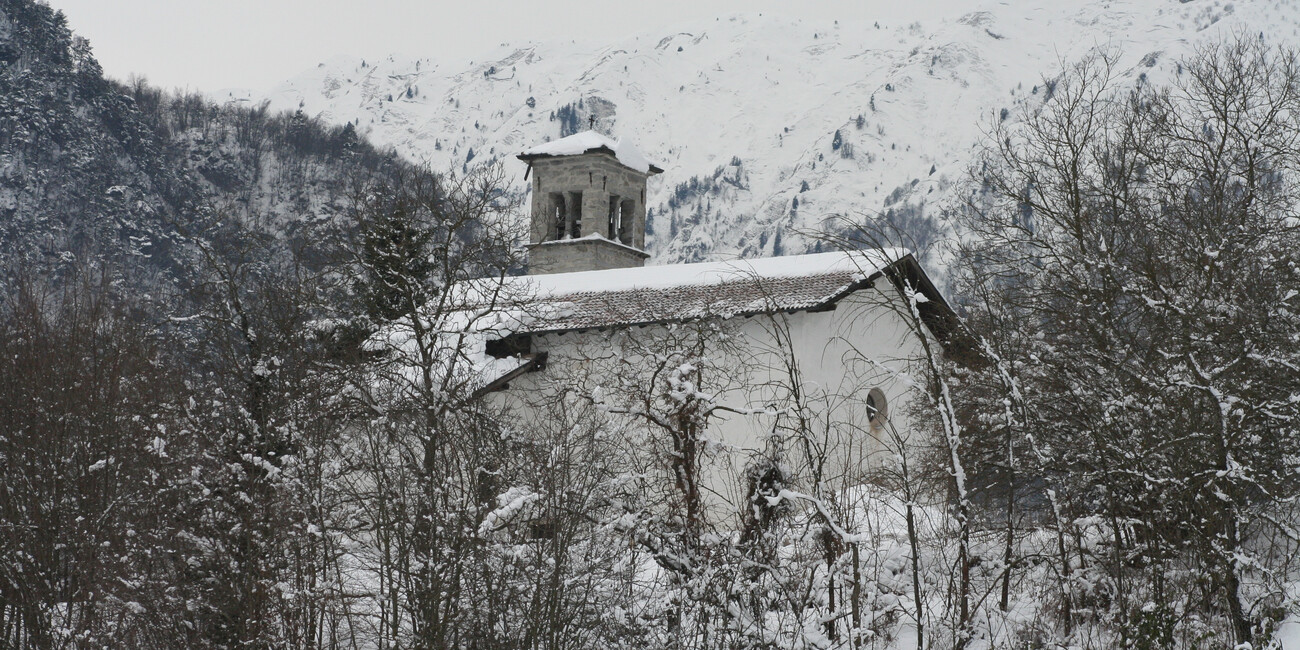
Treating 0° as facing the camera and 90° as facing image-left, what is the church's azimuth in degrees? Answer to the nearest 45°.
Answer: approximately 315°
